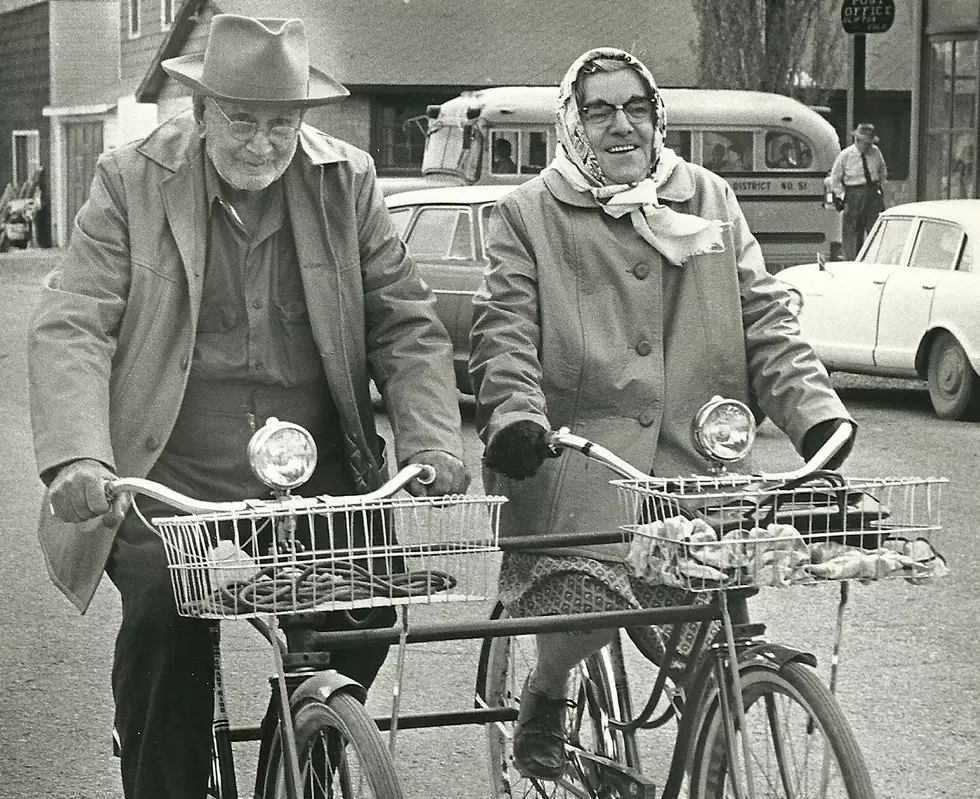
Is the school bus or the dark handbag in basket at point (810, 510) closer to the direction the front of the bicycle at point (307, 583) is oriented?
the dark handbag in basket

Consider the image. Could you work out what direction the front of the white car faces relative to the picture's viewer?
facing away from the viewer and to the left of the viewer

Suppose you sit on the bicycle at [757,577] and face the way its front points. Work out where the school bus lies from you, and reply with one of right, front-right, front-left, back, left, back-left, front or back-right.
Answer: back-left

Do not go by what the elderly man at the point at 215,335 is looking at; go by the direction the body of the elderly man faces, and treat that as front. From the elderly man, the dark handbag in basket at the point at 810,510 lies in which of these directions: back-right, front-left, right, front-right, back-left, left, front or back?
front-left

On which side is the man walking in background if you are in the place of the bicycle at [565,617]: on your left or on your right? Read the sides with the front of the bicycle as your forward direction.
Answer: on your left

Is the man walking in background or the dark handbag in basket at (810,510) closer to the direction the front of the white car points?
the man walking in background

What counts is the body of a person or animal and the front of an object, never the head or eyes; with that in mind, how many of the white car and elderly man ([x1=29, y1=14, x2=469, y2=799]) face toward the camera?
1

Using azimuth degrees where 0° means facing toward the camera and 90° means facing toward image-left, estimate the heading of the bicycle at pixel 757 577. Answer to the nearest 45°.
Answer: approximately 315°
